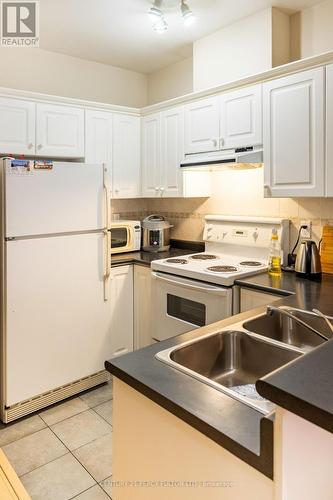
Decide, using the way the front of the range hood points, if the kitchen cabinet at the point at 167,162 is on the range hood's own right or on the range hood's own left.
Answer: on the range hood's own right

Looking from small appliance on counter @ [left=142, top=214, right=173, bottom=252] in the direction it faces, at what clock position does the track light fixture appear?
The track light fixture is roughly at 12 o'clock from the small appliance on counter.
